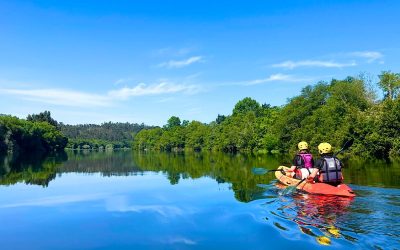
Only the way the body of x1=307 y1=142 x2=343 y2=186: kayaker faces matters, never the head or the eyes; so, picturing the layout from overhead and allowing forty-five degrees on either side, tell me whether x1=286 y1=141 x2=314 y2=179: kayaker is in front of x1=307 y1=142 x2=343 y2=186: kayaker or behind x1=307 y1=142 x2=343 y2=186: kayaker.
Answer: in front

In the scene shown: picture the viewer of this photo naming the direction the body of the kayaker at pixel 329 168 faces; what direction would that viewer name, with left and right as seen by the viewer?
facing away from the viewer and to the left of the viewer
